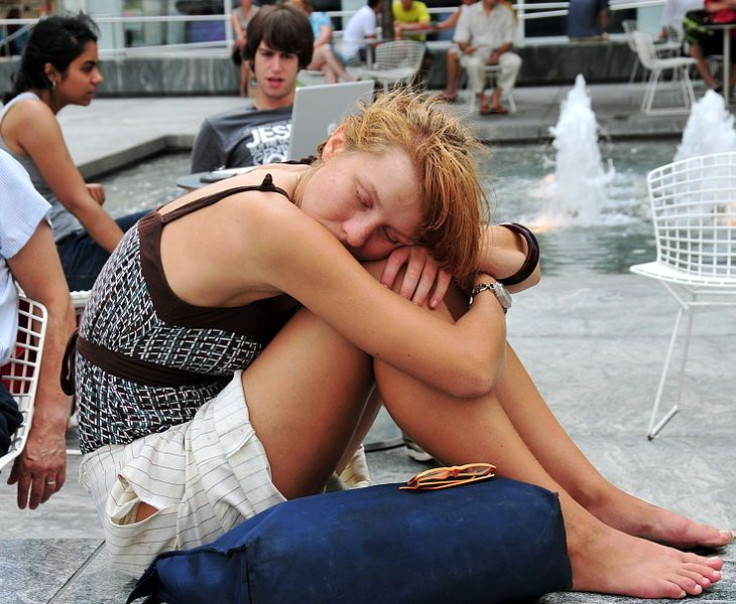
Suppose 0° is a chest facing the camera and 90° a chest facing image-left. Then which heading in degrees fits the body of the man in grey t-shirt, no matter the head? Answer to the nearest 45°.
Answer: approximately 0°

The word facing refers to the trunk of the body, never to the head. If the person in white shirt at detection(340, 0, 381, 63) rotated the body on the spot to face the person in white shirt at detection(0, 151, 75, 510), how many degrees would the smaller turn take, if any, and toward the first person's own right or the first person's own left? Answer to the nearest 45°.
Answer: approximately 90° to the first person's own right

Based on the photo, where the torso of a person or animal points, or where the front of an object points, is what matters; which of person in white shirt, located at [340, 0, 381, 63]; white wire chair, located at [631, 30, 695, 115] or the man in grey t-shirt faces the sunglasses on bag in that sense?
the man in grey t-shirt

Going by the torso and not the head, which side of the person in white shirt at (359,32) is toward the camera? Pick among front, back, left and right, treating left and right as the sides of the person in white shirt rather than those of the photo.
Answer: right

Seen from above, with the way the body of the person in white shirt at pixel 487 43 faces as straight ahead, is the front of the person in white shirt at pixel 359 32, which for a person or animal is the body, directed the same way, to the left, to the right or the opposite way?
to the left

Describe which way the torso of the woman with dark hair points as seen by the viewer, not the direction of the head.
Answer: to the viewer's right

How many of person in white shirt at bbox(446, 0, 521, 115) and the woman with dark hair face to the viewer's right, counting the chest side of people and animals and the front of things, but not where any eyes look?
1

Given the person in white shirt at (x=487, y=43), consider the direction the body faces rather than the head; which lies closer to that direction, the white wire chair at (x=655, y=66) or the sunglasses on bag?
the sunglasses on bag
